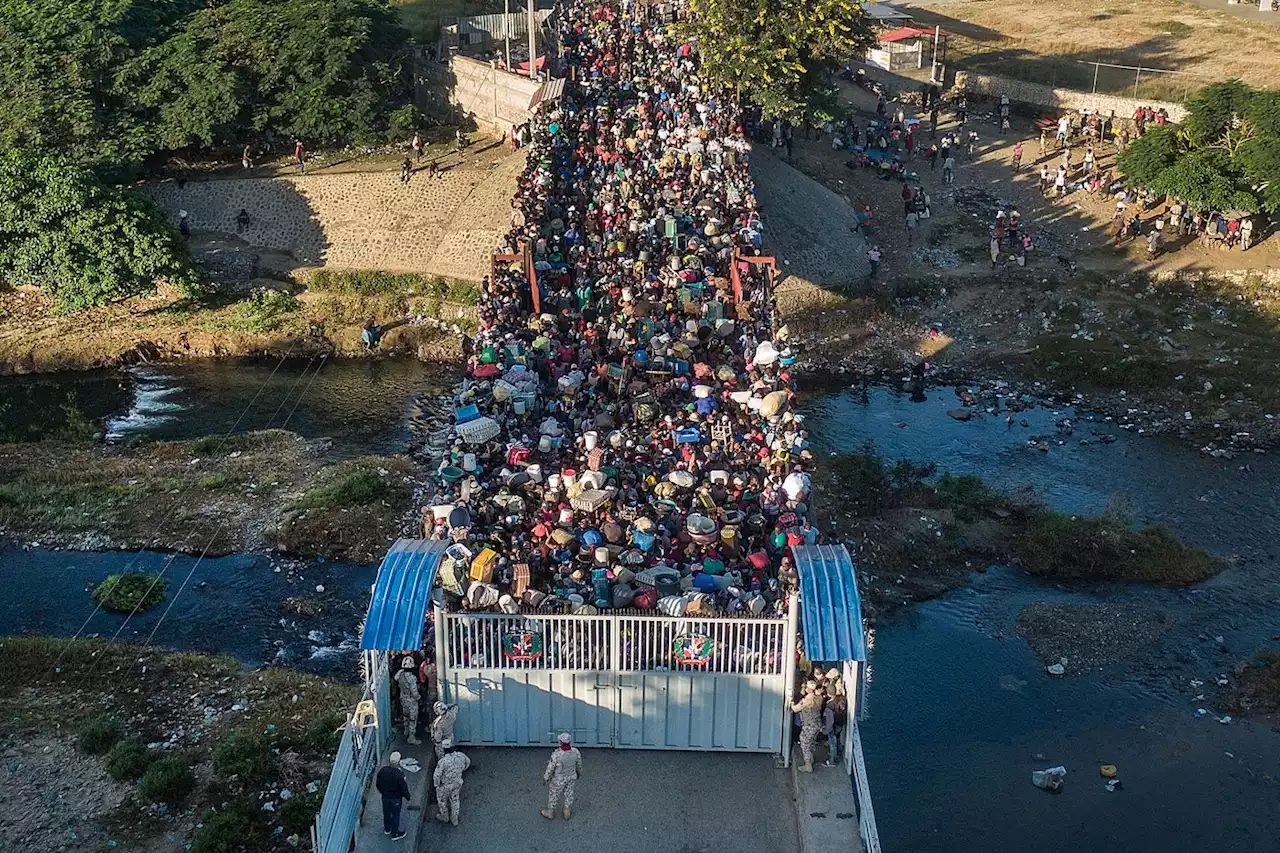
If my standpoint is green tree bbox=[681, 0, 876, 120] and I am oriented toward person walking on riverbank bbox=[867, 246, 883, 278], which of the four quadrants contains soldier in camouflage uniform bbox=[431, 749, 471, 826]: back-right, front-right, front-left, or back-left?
front-right

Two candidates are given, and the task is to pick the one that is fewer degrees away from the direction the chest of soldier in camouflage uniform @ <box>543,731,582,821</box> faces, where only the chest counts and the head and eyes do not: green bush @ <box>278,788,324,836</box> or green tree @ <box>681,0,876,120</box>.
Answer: the green tree

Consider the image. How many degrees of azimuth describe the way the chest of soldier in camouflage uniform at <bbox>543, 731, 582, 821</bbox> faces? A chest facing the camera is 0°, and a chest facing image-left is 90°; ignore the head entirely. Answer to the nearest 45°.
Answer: approximately 180°

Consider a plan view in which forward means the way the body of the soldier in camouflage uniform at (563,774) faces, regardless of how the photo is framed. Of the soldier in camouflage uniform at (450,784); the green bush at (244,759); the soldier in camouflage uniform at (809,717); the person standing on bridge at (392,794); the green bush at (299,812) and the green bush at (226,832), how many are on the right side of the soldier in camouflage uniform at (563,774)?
1

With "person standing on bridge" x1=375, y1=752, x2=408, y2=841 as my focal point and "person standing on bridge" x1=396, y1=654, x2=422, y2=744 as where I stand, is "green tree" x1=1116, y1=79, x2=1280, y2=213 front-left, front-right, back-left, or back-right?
back-left

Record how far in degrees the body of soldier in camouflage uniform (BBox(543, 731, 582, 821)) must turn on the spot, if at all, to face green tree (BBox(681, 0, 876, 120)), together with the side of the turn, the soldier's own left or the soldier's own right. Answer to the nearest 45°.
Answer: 0° — they already face it

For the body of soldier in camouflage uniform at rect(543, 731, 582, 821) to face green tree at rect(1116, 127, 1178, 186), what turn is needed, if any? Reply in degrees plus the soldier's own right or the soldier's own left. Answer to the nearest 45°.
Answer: approximately 45° to the soldier's own right

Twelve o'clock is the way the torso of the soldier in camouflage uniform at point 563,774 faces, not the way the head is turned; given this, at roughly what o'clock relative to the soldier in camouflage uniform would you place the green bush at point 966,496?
The green bush is roughly at 1 o'clock from the soldier in camouflage uniform.

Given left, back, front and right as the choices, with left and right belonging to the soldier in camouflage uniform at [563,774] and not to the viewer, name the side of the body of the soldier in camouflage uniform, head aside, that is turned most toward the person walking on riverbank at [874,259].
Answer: front

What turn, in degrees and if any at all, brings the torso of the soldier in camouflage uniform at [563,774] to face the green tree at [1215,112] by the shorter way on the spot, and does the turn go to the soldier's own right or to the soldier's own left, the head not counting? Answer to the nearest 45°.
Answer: approximately 45° to the soldier's own right

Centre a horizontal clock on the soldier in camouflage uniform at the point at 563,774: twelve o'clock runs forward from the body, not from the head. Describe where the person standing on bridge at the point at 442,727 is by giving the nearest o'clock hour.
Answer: The person standing on bridge is roughly at 10 o'clock from the soldier in camouflage uniform.

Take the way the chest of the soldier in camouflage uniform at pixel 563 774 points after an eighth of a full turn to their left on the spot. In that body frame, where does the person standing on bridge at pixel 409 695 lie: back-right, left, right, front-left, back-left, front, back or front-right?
front

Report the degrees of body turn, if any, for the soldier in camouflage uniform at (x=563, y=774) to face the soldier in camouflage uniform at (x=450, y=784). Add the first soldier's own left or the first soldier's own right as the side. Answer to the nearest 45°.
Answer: approximately 90° to the first soldier's own left

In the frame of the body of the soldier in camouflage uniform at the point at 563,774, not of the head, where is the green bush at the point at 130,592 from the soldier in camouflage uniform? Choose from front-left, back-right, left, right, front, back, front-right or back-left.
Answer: front-left

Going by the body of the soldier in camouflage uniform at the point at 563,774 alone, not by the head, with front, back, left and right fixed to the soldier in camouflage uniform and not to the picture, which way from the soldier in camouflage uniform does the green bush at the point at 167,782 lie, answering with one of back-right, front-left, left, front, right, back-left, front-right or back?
front-left

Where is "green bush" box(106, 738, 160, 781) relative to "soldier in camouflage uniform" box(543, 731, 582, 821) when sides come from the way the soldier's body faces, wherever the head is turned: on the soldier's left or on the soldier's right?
on the soldier's left

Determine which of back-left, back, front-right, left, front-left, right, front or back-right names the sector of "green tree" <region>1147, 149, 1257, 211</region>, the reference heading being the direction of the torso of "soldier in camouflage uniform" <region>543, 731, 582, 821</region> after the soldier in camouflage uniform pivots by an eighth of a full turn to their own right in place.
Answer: front
